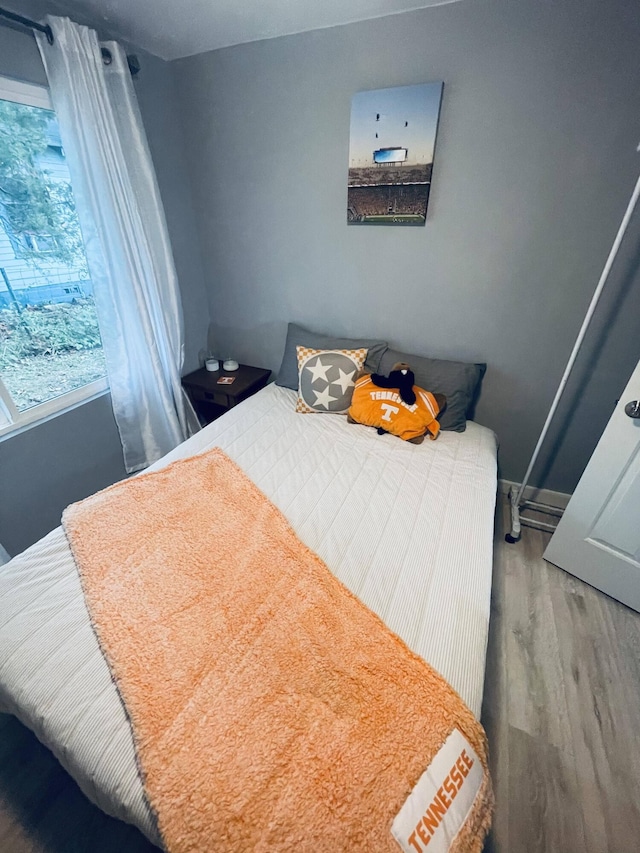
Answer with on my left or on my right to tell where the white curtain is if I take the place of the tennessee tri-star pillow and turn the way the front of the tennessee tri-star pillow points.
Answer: on my right

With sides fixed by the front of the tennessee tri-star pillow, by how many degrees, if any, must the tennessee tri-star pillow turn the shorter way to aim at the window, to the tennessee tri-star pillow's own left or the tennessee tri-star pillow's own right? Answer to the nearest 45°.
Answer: approximately 90° to the tennessee tri-star pillow's own right

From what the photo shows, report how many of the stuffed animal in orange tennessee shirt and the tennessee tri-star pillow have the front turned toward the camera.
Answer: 2

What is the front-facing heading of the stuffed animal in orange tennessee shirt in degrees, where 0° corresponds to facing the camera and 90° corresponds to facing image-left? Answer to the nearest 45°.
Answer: approximately 0°

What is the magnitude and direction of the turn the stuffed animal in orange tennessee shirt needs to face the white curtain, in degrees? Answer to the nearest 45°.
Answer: approximately 90° to its right

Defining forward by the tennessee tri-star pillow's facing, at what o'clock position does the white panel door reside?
The white panel door is roughly at 10 o'clock from the tennessee tri-star pillow.

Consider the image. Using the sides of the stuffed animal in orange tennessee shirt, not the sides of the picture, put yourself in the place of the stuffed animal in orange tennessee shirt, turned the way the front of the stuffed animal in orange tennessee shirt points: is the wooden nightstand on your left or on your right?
on your right

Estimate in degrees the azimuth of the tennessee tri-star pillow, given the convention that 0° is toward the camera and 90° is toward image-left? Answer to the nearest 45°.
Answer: approximately 0°
